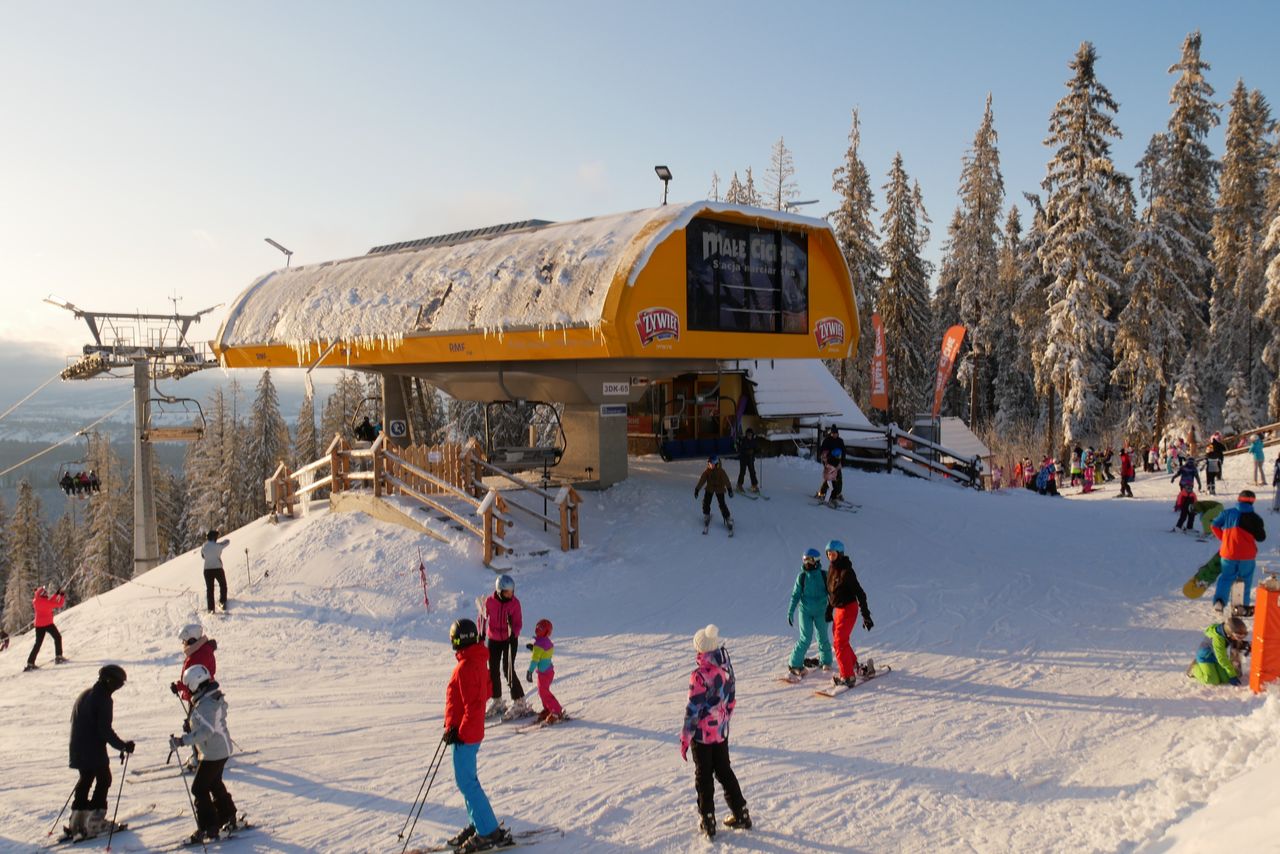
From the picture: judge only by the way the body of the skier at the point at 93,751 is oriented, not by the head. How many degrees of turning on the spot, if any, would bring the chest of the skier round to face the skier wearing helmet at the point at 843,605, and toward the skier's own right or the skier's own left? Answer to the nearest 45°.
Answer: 0° — they already face them

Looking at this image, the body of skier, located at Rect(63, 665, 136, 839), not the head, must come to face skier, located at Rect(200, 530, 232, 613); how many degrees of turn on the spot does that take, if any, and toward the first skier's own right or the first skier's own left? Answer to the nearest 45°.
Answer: approximately 90° to the first skier's own left

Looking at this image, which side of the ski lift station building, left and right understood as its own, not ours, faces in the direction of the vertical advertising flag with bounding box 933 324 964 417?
left

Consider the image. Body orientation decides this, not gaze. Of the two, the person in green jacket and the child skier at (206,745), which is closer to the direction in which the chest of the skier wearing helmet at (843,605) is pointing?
the child skier

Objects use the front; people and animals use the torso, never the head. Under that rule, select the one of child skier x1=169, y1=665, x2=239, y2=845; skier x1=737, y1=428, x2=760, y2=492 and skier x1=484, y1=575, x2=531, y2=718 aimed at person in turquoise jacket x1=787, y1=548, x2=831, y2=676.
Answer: skier x1=737, y1=428, x2=760, y2=492

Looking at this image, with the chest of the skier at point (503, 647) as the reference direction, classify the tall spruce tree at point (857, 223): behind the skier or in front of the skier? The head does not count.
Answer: behind

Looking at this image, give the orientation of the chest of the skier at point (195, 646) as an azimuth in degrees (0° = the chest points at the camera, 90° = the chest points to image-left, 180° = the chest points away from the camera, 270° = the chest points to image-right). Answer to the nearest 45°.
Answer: approximately 45°

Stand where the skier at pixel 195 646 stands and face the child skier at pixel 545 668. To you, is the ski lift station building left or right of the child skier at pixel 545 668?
left
